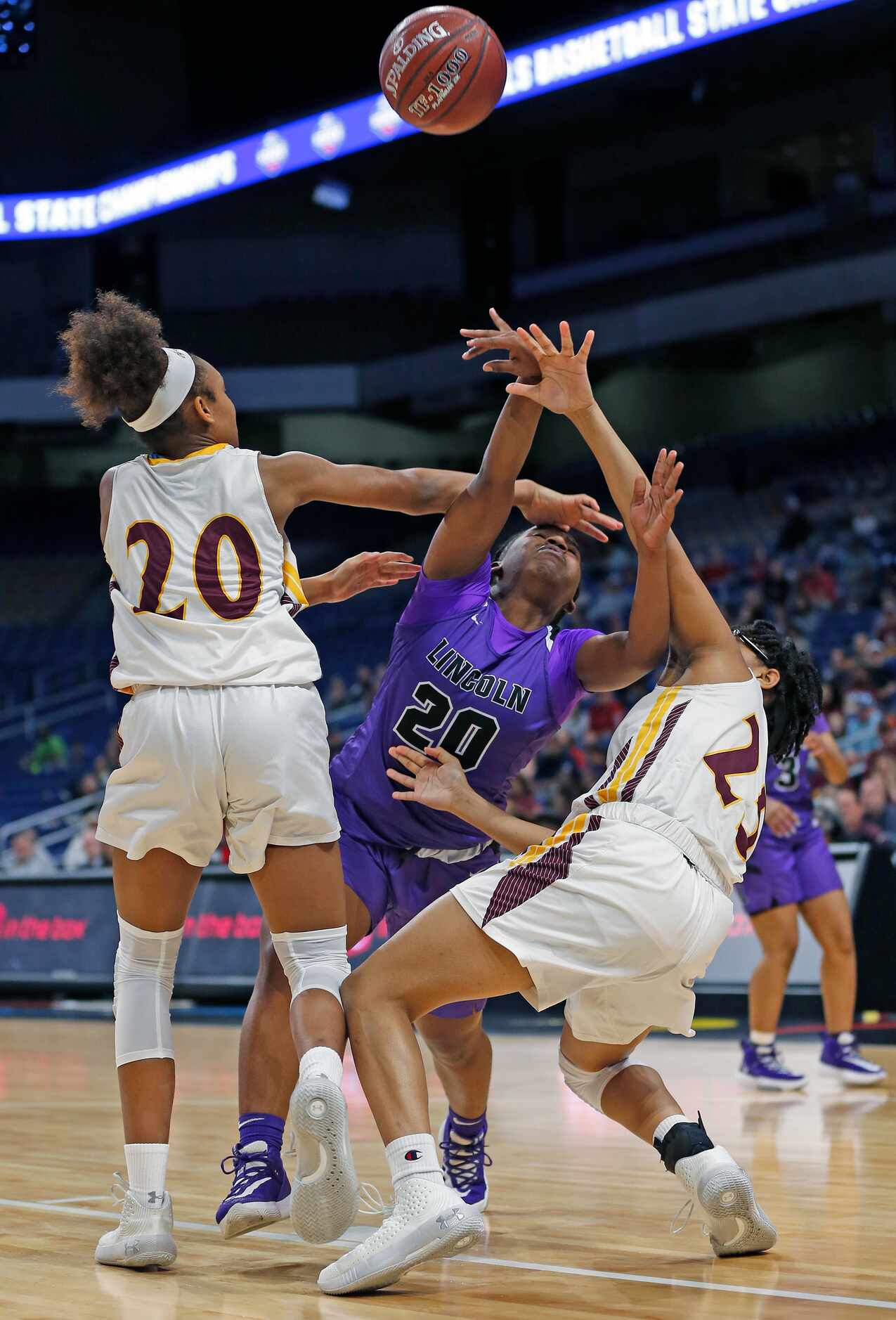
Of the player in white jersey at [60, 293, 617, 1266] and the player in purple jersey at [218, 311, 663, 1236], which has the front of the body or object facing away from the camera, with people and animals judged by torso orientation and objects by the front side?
the player in white jersey

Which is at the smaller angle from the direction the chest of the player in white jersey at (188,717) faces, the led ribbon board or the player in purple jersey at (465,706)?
the led ribbon board

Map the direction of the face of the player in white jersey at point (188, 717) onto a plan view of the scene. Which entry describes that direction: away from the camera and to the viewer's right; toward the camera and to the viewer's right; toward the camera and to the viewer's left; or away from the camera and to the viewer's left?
away from the camera and to the viewer's right

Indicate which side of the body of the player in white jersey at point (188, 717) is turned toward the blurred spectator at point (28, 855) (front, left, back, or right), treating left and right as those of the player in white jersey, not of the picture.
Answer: front

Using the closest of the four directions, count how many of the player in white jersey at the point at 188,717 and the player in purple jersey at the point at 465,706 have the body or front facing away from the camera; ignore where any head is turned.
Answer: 1

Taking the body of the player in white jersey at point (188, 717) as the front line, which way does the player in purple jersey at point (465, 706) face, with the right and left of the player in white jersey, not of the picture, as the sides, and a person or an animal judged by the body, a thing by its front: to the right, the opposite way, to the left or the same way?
the opposite way

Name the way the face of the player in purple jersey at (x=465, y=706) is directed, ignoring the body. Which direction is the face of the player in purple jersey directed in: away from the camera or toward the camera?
toward the camera

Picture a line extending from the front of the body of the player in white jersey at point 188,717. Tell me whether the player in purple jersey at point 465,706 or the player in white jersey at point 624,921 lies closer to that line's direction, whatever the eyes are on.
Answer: the player in purple jersey

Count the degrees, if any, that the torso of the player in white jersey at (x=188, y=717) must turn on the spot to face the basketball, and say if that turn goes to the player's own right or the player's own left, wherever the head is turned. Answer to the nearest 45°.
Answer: approximately 45° to the player's own right

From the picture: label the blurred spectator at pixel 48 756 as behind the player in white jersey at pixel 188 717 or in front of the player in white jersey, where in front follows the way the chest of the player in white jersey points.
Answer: in front

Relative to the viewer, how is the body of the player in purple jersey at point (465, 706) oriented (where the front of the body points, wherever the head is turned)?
toward the camera

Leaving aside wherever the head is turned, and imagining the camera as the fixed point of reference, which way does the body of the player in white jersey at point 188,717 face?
away from the camera

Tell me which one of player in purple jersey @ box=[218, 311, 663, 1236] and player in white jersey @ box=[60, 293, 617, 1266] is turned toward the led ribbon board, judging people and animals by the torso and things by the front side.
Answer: the player in white jersey
